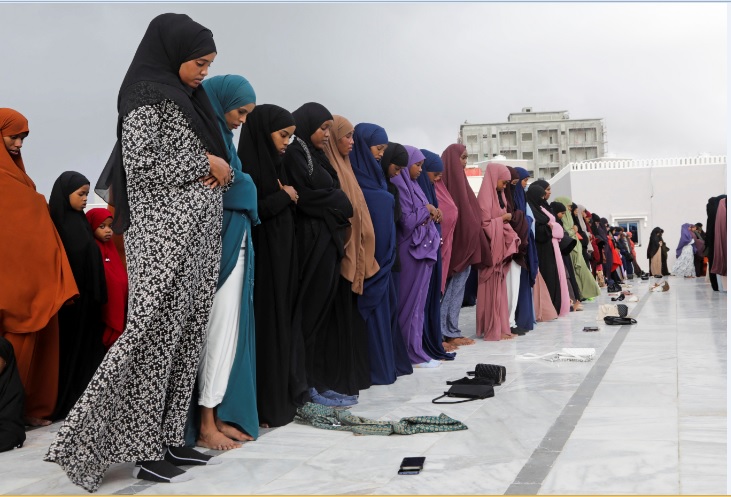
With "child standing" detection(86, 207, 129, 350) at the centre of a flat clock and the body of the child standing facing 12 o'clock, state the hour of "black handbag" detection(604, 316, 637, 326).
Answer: The black handbag is roughly at 10 o'clock from the child standing.

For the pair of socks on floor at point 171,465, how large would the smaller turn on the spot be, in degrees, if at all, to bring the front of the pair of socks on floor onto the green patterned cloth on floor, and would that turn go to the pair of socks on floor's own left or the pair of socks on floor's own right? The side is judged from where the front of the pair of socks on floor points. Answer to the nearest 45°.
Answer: approximately 45° to the pair of socks on floor's own left

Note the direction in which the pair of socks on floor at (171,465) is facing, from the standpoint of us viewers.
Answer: facing to the right of the viewer

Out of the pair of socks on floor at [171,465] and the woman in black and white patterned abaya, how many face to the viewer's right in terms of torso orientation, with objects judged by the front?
2

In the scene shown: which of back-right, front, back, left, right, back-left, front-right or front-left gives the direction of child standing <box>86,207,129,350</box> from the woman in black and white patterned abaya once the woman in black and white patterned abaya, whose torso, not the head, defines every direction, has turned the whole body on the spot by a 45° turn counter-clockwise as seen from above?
front-left

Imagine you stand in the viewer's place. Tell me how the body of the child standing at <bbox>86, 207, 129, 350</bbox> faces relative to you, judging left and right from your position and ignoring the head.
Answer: facing the viewer and to the right of the viewer

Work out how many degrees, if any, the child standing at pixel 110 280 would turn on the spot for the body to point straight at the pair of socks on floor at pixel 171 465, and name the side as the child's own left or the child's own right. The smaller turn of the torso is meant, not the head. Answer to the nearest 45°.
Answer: approximately 45° to the child's own right

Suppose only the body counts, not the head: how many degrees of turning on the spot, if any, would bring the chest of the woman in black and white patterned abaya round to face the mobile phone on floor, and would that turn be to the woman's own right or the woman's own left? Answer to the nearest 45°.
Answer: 0° — they already face it

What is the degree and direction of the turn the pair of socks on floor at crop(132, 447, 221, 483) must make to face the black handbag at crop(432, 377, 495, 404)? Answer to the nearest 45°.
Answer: approximately 45° to its left

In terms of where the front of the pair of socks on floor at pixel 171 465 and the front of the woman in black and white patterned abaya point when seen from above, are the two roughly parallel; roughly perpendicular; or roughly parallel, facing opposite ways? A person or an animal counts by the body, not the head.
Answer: roughly parallel

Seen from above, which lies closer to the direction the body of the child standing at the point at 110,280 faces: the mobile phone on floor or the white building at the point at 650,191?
the mobile phone on floor

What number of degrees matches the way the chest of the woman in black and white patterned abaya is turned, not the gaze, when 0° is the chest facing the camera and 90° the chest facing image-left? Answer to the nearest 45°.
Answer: approximately 270°

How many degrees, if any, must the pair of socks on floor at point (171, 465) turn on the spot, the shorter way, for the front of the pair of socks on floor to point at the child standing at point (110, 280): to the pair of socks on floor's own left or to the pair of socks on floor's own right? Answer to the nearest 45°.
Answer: approximately 90° to the pair of socks on floor's own left

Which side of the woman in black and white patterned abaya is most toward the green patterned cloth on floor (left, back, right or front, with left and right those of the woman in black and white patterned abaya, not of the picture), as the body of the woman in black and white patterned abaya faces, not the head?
left

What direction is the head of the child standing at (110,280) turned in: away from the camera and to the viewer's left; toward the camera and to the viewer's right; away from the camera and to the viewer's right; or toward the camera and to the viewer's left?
toward the camera and to the viewer's right

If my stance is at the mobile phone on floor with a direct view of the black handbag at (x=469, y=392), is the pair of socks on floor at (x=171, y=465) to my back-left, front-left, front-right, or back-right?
back-left
